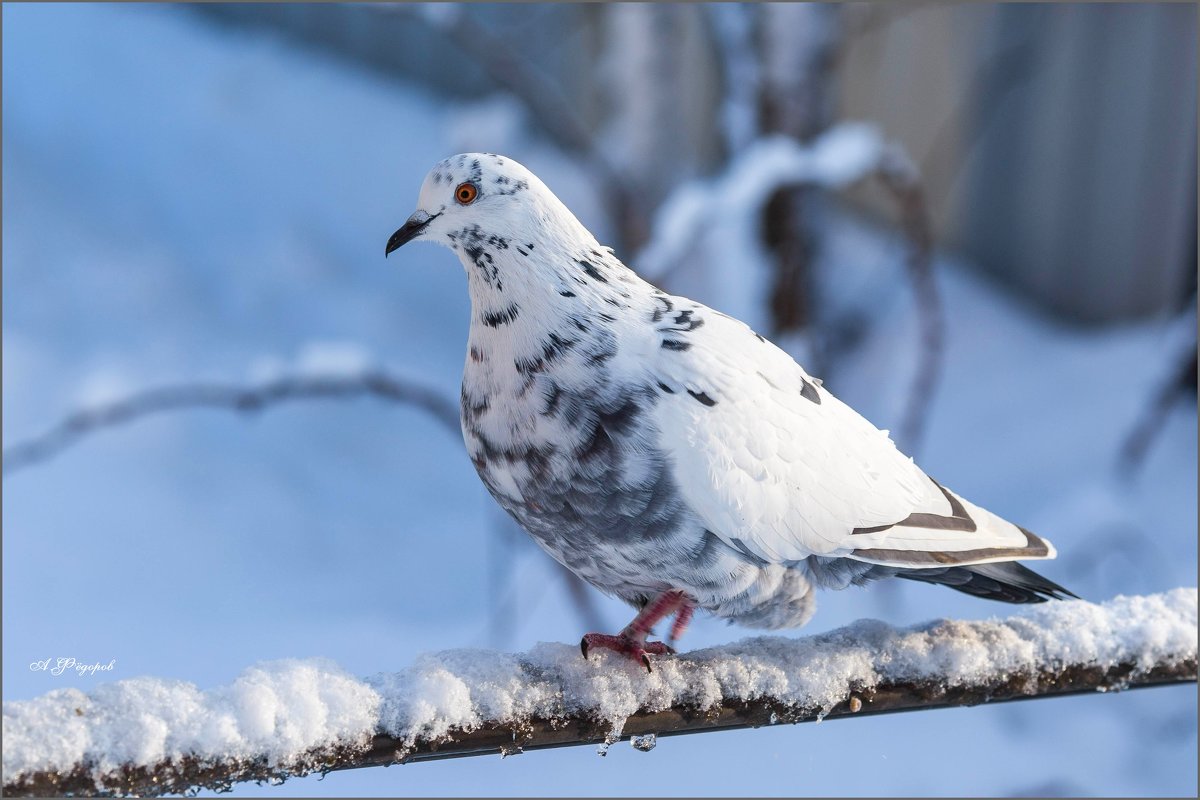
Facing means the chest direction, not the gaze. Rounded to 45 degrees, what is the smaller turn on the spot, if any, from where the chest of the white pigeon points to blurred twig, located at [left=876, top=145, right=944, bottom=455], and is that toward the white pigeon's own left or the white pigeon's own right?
approximately 90° to the white pigeon's own right

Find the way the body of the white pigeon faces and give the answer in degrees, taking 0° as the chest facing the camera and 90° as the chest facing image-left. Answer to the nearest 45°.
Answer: approximately 90°

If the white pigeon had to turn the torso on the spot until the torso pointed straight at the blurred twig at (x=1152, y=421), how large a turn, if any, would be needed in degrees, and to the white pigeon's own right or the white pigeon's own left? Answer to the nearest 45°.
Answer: approximately 135° to the white pigeon's own right
